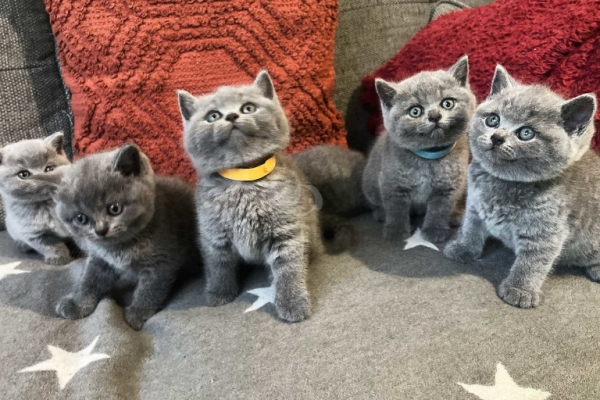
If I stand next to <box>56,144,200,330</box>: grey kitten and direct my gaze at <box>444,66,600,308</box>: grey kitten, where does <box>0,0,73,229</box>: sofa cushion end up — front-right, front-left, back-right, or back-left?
back-left

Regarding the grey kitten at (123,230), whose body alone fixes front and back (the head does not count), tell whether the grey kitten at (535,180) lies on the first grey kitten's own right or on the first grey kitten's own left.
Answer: on the first grey kitten's own left

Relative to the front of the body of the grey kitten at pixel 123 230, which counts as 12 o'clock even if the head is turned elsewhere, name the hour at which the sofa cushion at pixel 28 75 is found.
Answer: The sofa cushion is roughly at 4 o'clock from the grey kitten.

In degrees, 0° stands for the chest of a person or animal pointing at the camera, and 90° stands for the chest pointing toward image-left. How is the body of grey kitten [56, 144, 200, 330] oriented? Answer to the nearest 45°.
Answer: approximately 45°

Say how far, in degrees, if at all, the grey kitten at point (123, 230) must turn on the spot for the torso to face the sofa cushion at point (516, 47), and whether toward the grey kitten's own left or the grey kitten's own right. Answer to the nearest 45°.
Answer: approximately 135° to the grey kitten's own left

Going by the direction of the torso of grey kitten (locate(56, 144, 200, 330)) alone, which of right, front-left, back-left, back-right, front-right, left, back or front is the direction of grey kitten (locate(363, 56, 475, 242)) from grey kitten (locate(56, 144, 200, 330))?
back-left

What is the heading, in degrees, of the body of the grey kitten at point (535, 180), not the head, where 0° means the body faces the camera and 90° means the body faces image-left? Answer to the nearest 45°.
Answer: approximately 45°
